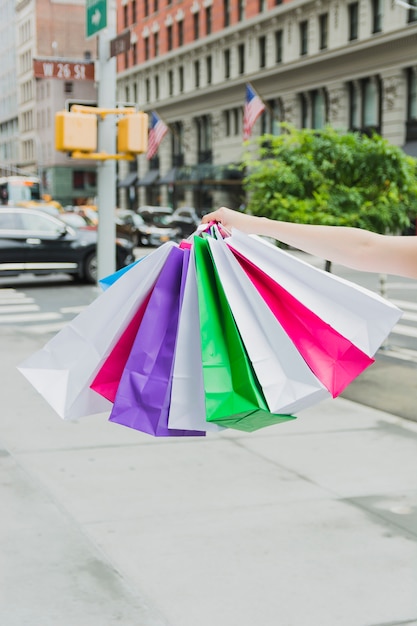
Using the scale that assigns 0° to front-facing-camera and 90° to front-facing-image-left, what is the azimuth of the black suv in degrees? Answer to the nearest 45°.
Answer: approximately 270°

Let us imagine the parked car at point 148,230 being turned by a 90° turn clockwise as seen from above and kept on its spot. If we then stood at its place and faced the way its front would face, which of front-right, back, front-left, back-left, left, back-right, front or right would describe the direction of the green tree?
front-left

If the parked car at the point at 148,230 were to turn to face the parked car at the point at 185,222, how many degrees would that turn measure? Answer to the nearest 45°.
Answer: approximately 90° to its left

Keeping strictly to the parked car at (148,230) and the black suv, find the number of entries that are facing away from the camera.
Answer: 0

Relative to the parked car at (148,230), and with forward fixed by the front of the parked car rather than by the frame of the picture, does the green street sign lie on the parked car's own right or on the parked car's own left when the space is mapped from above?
on the parked car's own right

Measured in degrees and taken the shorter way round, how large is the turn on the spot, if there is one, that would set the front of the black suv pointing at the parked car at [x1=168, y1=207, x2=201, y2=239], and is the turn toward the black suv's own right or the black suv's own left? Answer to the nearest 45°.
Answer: approximately 90° to the black suv's own left

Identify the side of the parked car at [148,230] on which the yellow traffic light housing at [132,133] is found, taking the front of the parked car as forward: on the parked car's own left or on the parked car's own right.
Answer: on the parked car's own right
